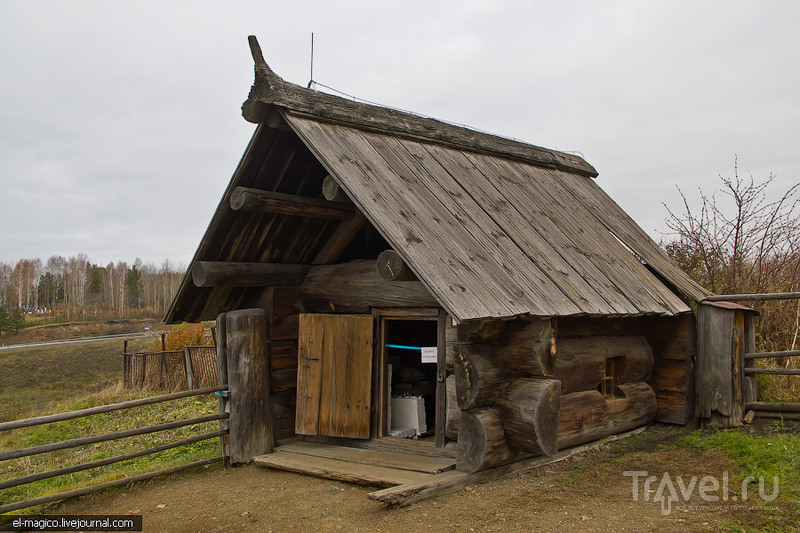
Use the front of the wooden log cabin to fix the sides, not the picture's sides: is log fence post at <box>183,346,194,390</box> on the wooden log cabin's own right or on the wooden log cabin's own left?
on the wooden log cabin's own right

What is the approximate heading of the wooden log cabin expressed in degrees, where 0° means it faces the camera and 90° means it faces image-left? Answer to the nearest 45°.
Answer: approximately 45°

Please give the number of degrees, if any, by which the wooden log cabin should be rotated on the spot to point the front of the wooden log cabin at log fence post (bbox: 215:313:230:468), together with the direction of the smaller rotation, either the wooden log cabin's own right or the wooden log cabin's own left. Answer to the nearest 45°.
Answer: approximately 45° to the wooden log cabin's own right

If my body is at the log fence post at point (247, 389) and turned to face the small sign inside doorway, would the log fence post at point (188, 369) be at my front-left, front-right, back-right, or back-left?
back-left
